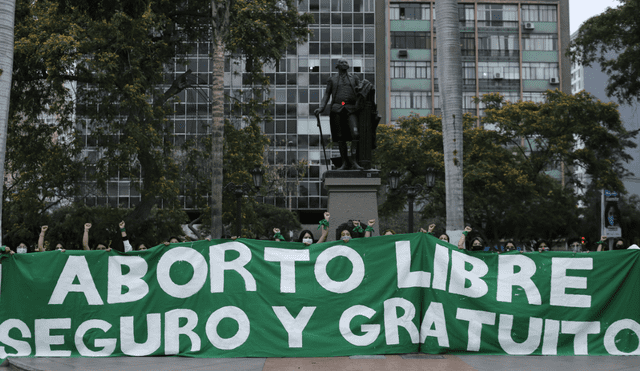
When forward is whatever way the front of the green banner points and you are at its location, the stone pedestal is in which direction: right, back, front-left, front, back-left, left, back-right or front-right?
back

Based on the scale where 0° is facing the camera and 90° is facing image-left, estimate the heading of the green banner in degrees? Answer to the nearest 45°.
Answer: approximately 0°

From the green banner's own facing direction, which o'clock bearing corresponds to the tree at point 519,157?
The tree is roughly at 7 o'clock from the green banner.

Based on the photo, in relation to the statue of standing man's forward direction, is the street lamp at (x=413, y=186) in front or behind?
behind

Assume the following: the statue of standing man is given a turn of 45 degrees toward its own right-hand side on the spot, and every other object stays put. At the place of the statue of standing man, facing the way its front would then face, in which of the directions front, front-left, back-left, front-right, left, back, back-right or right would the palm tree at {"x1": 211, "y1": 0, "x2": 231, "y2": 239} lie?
right

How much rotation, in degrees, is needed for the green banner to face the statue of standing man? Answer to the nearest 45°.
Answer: approximately 180°

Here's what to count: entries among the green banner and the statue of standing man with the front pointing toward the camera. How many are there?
2

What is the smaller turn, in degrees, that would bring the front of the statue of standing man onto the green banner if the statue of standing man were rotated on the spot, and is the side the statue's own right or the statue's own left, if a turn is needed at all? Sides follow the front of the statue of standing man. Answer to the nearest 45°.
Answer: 0° — it already faces it

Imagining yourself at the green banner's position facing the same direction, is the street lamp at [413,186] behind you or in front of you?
behind

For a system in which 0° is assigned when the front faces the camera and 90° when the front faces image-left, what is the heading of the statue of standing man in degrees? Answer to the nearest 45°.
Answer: approximately 0°

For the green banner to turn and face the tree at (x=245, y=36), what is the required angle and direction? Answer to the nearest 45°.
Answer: approximately 180°
